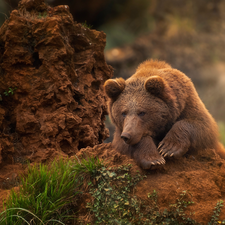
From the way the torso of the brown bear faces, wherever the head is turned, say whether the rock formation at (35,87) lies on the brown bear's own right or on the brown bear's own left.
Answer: on the brown bear's own right

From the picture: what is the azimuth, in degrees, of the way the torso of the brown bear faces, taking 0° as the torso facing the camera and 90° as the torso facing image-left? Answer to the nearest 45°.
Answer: approximately 45°
